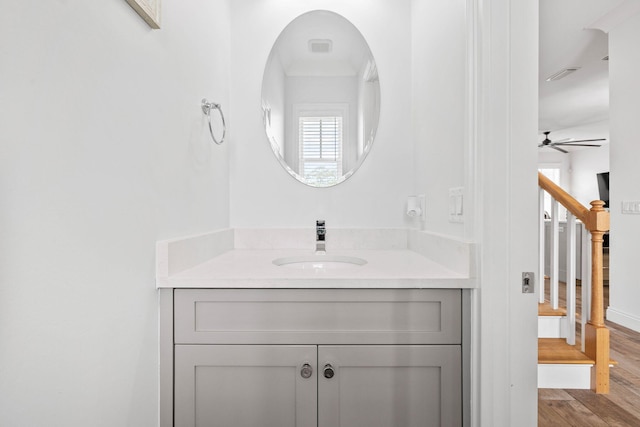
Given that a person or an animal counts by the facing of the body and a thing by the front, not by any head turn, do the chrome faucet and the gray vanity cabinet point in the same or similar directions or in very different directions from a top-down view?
same or similar directions

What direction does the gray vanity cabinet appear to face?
toward the camera

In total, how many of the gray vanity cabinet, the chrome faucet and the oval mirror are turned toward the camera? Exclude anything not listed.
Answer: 3

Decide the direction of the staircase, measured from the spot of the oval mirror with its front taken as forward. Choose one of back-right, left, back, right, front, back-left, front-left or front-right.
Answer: left

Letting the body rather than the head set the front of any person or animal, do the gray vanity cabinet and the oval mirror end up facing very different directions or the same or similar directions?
same or similar directions

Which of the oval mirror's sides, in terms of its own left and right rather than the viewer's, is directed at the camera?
front

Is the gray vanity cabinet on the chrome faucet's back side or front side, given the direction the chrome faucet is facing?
on the front side

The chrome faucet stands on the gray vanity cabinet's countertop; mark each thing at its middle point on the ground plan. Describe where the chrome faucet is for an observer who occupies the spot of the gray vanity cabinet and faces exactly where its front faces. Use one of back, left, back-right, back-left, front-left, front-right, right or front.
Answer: back
